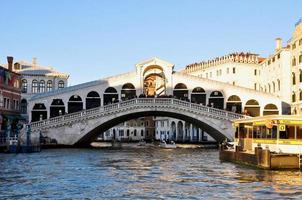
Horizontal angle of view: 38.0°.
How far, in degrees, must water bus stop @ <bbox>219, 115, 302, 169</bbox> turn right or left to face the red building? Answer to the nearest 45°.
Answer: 0° — it already faces it
